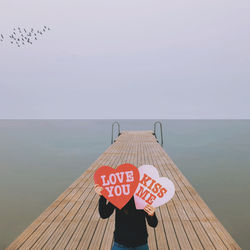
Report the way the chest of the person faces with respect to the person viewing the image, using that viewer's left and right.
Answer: facing the viewer
